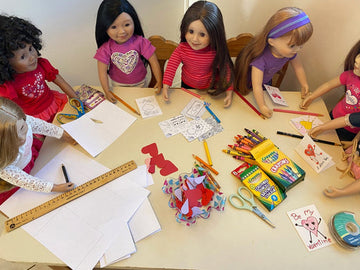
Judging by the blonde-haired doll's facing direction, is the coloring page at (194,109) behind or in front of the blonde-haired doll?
in front

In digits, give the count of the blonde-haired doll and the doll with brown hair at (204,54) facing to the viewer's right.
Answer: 1

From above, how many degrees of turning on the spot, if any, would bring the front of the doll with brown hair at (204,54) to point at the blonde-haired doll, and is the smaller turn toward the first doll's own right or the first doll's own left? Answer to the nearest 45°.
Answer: approximately 45° to the first doll's own right

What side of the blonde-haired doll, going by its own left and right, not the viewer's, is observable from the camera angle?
right

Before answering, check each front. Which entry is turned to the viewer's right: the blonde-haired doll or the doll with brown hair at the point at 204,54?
the blonde-haired doll

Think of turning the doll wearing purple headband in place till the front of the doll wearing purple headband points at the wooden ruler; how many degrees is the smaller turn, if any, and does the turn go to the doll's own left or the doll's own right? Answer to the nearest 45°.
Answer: approximately 90° to the doll's own right

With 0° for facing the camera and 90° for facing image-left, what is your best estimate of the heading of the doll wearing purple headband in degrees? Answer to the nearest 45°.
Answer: approximately 315°

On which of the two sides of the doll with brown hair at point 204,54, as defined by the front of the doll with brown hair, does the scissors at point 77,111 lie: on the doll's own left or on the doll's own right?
on the doll's own right
